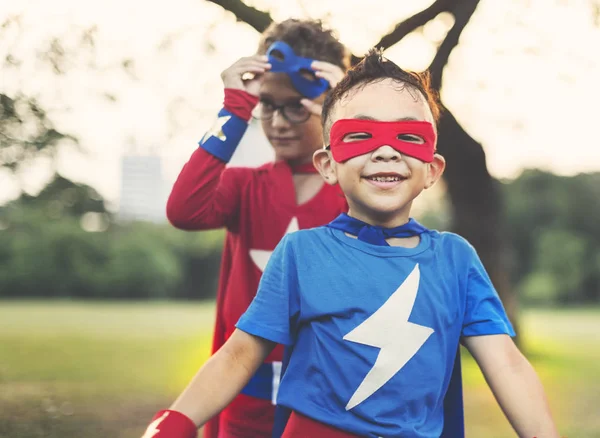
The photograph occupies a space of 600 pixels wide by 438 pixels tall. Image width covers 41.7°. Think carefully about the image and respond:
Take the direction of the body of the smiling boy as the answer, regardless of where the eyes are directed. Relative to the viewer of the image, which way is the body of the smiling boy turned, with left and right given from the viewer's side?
facing the viewer

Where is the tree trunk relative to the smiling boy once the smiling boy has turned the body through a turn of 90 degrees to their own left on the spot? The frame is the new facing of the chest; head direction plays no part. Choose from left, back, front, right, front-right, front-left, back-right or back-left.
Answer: left

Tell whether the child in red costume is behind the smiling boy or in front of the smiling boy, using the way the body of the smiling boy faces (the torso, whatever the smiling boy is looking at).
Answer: behind
